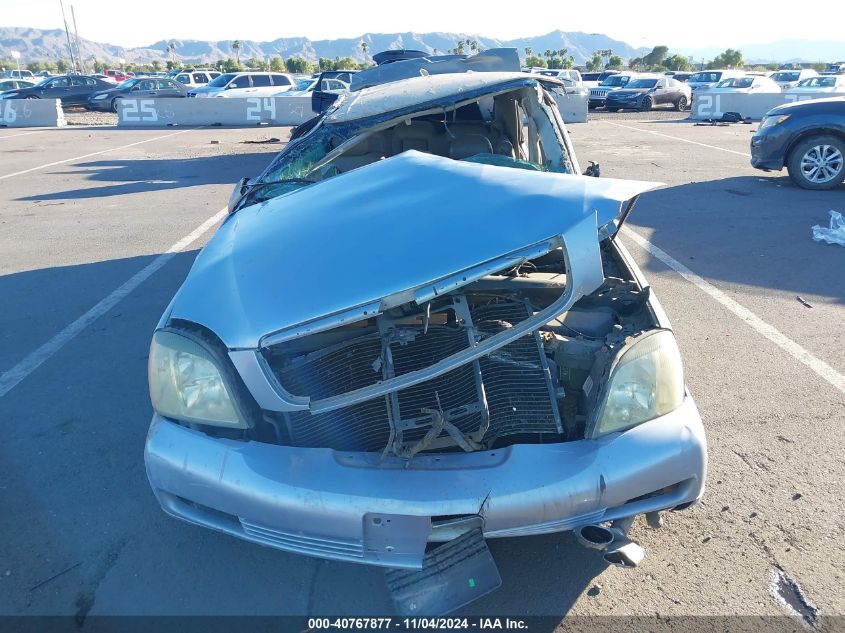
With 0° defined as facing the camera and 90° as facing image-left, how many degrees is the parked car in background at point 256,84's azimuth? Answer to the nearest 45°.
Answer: approximately 45°

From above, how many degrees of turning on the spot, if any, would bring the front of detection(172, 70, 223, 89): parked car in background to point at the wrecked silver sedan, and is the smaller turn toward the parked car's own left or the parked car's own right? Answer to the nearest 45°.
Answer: approximately 45° to the parked car's own left

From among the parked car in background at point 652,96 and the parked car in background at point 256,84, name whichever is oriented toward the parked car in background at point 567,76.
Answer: the parked car in background at point 652,96

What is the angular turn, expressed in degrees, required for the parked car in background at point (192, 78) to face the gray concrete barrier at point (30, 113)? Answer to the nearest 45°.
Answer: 0° — it already faces it

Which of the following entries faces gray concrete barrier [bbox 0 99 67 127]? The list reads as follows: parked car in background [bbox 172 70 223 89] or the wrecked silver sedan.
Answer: the parked car in background

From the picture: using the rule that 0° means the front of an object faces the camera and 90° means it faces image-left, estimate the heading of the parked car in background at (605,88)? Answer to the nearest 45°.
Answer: approximately 45°

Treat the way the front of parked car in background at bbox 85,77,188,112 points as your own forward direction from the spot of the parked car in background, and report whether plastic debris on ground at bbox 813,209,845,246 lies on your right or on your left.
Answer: on your left

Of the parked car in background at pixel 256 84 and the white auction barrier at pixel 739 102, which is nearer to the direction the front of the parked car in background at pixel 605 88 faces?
the parked car in background
